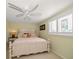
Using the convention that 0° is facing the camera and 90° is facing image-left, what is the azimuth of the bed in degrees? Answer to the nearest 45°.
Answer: approximately 0°
